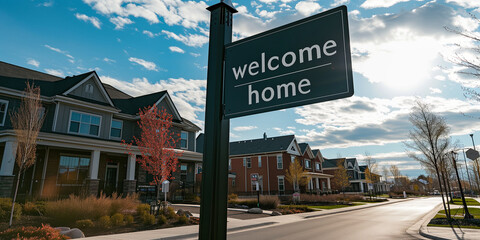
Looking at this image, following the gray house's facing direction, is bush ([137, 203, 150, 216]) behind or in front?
in front

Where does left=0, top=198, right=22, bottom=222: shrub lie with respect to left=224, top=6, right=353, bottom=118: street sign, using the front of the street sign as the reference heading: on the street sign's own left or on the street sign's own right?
on the street sign's own right

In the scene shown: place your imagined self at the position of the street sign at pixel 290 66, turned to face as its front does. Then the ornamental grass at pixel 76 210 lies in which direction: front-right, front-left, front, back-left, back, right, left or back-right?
right

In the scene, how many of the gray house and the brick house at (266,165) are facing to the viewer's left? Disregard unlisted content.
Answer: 0

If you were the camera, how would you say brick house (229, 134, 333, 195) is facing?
facing the viewer and to the right of the viewer

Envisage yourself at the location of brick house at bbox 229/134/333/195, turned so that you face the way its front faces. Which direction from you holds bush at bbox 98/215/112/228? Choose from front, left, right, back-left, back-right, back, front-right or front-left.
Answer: front-right

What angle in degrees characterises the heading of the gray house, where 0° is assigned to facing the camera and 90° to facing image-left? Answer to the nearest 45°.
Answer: approximately 315°

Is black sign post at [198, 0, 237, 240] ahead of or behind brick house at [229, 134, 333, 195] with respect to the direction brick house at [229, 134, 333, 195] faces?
ahead

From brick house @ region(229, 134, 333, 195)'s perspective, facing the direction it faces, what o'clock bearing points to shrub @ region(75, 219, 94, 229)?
The shrub is roughly at 2 o'clock from the brick house.

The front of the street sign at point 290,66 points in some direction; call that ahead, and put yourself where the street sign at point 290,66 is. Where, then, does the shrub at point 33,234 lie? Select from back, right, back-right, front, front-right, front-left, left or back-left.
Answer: right

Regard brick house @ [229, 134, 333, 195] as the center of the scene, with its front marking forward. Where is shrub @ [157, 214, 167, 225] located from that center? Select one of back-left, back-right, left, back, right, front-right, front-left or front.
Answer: front-right

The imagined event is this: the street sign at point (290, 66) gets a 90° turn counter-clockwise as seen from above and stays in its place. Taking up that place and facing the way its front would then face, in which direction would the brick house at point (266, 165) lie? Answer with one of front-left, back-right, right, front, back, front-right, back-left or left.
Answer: back-left

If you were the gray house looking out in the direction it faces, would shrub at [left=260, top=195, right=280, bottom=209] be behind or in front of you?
in front

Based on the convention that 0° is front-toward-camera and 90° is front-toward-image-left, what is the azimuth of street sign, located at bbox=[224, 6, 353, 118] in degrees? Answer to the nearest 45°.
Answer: approximately 45°

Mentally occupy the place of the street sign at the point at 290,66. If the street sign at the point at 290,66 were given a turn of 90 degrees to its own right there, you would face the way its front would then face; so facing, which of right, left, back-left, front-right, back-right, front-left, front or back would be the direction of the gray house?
front

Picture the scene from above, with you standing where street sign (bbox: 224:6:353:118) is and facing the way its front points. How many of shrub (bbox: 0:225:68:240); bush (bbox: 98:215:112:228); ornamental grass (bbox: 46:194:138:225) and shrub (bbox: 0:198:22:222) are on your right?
4
